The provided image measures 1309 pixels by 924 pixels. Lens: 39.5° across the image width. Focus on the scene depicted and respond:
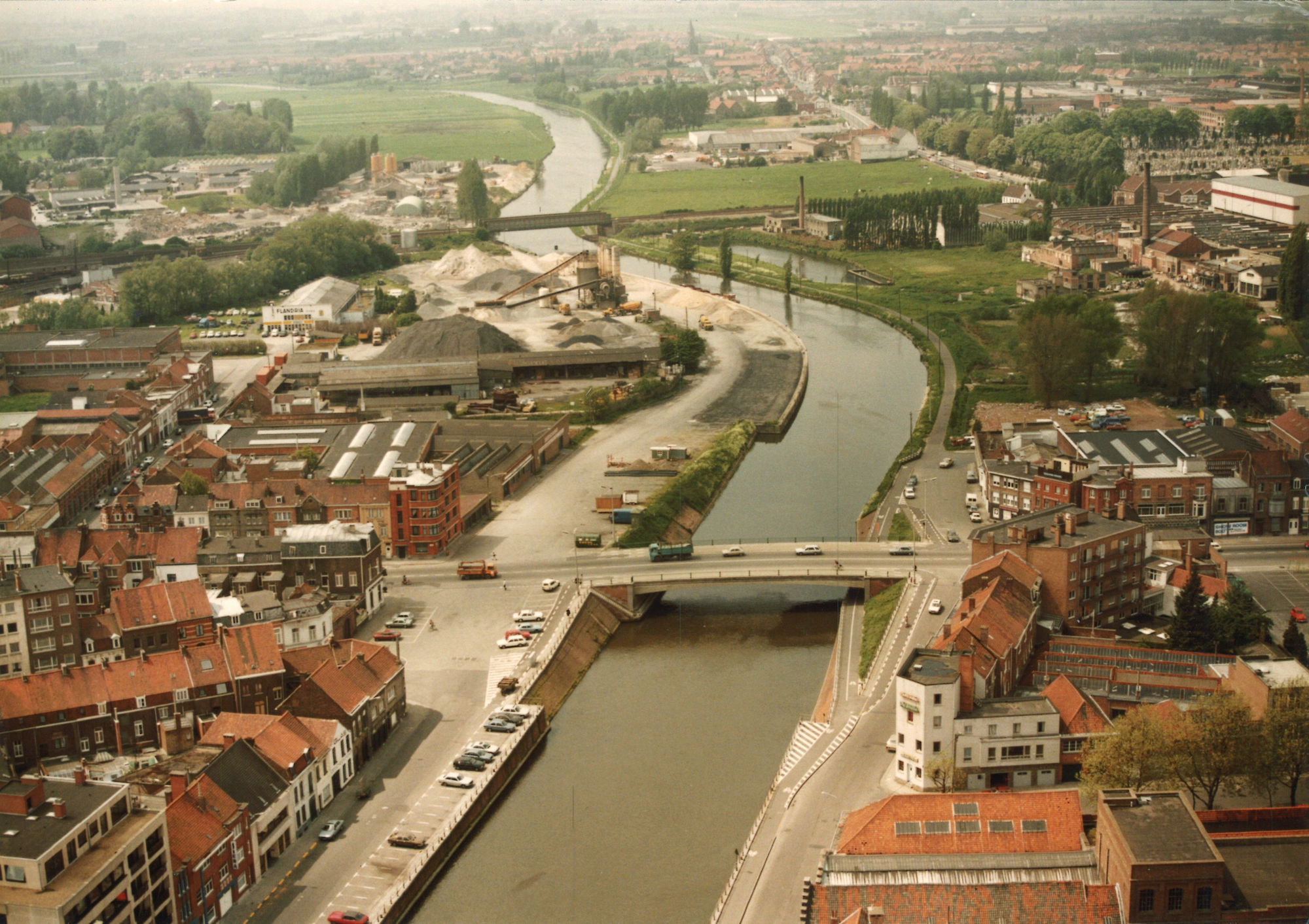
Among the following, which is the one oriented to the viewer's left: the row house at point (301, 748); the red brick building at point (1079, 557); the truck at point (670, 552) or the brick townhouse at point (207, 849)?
the truck

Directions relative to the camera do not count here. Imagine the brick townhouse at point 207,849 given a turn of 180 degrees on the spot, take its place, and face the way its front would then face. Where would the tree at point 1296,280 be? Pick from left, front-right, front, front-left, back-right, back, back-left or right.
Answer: right

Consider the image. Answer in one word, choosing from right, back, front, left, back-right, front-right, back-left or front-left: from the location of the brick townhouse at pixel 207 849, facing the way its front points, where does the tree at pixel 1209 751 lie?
front-left

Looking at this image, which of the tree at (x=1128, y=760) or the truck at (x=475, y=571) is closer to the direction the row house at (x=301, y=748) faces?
the tree

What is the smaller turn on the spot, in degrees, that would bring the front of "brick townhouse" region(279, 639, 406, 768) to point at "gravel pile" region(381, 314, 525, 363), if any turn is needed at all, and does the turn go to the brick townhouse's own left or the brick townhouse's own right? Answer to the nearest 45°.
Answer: approximately 135° to the brick townhouse's own left

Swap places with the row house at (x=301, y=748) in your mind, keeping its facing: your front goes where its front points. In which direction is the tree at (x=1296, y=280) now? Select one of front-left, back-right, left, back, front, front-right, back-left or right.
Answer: left

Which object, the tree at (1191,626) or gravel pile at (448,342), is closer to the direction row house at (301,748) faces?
the tree

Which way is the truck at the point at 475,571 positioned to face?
to the viewer's right

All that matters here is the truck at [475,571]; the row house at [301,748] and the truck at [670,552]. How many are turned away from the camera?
0

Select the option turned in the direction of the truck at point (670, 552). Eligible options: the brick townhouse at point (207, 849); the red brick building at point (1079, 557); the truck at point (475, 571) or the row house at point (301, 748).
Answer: the truck at point (475, 571)

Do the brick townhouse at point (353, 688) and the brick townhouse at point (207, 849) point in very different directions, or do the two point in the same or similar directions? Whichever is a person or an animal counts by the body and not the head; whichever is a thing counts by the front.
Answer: same or similar directions

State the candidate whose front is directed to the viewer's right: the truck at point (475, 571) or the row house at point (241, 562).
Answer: the truck

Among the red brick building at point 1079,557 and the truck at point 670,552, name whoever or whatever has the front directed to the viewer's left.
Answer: the truck

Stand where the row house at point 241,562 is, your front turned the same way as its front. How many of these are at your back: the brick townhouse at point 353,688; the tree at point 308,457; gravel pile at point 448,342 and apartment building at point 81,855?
2
